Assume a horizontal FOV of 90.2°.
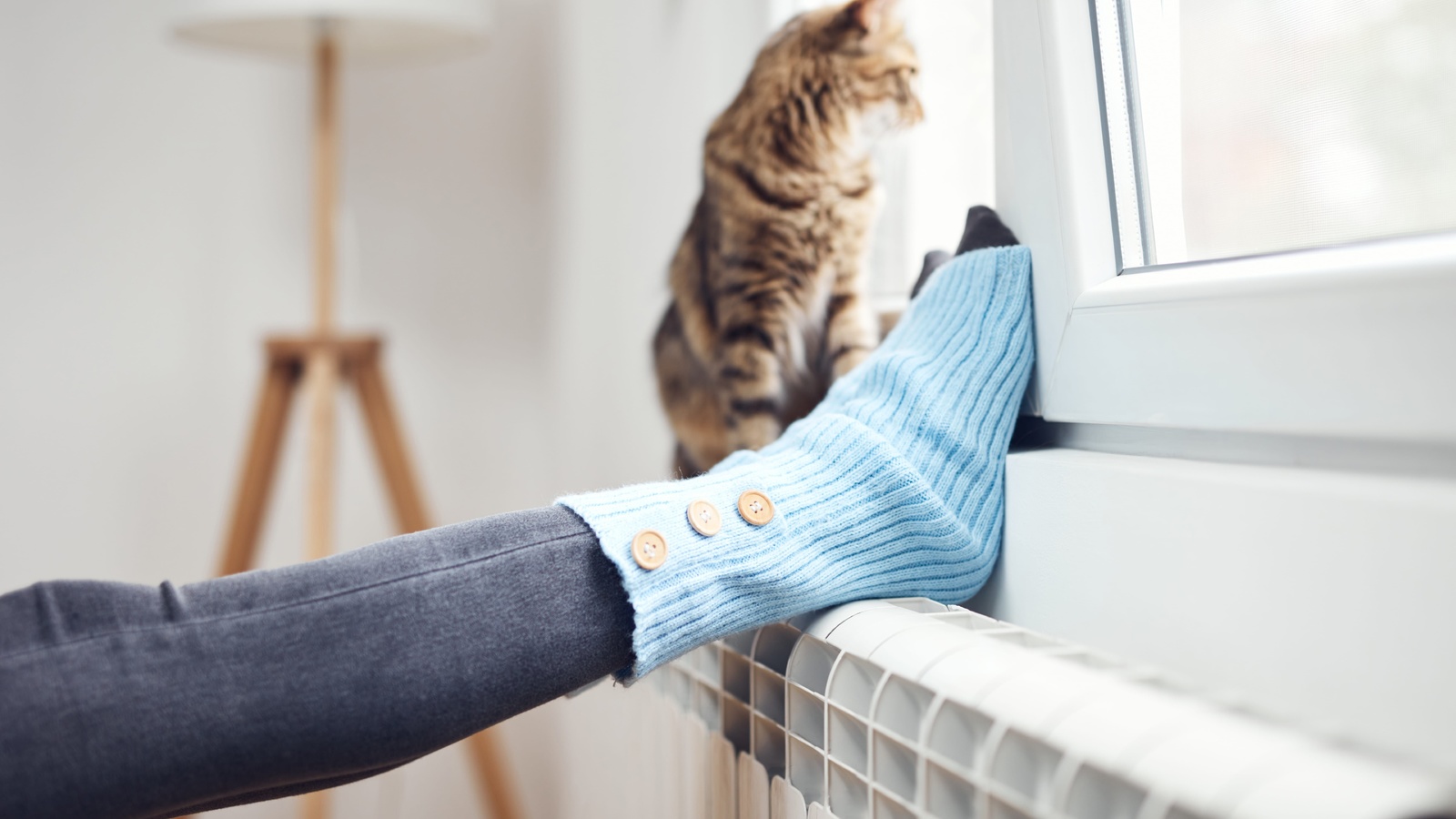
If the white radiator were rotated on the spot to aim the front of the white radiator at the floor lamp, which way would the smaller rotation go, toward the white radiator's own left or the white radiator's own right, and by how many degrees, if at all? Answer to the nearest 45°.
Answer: approximately 90° to the white radiator's own right

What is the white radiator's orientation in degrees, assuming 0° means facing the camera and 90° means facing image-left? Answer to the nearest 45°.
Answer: approximately 45°
